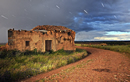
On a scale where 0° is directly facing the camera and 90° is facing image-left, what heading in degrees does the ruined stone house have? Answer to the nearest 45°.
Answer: approximately 0°
